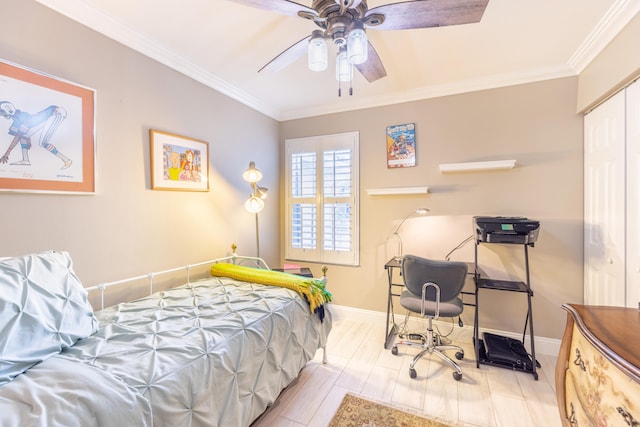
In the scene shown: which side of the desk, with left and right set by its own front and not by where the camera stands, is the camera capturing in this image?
front

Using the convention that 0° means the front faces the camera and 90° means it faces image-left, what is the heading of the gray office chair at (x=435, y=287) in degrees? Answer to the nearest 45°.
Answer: approximately 180°

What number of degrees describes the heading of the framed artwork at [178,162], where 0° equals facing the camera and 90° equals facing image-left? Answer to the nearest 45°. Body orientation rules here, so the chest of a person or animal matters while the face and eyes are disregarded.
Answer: approximately 315°

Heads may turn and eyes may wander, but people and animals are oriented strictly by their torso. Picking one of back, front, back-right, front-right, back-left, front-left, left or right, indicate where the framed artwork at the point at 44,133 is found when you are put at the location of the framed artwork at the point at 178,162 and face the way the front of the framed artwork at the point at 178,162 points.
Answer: right

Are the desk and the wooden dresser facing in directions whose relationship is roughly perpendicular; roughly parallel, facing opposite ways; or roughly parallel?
roughly perpendicular

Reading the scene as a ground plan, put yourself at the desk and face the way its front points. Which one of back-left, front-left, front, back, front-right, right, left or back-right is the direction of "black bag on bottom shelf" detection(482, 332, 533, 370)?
left

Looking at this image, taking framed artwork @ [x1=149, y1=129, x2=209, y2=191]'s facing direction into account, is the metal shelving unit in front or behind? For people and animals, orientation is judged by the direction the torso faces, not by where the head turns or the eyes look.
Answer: in front

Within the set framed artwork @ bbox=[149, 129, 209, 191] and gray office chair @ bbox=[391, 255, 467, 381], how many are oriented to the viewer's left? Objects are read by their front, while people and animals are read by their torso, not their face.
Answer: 0

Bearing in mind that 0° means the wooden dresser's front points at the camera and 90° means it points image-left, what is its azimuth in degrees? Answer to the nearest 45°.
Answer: approximately 45°

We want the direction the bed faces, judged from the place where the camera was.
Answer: facing away from the viewer and to the right of the viewer

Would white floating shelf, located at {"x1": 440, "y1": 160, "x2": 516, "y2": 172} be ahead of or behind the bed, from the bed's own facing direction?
ahead

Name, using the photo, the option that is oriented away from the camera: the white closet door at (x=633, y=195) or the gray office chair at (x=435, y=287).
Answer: the gray office chair

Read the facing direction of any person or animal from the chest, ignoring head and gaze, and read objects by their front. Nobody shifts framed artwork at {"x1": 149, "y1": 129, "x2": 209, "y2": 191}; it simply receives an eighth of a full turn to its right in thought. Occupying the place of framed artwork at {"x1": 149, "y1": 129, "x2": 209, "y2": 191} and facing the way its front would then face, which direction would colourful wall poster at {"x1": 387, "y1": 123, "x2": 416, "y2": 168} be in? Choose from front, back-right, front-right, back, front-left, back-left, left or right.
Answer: left

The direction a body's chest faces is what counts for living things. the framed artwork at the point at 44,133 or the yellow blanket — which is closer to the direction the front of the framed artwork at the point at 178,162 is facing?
the yellow blanket

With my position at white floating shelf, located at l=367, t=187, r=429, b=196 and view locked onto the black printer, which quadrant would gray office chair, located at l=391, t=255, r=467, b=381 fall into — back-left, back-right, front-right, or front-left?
front-right

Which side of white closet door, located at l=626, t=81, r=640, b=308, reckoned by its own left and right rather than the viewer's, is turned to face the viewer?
left

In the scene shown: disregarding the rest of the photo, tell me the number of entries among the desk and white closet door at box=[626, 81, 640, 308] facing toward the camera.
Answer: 1

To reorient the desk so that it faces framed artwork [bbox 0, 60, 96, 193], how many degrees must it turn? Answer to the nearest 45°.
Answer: approximately 45° to its right

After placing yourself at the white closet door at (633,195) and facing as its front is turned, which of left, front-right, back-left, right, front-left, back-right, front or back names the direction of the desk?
front
